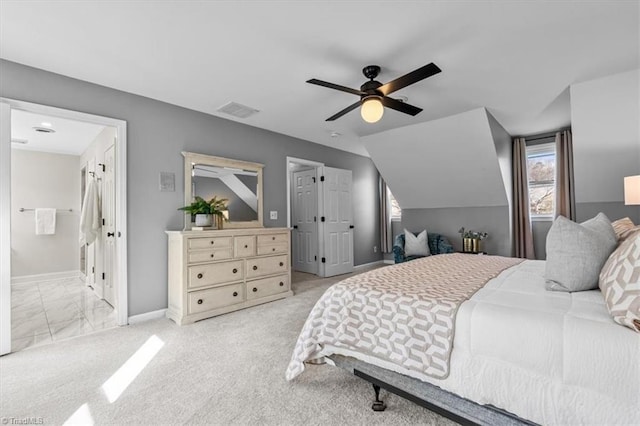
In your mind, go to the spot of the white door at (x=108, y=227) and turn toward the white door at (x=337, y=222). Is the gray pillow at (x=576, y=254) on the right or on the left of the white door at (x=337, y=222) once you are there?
right

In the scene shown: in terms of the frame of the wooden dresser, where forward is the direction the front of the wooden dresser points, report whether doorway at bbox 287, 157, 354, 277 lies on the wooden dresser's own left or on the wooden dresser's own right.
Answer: on the wooden dresser's own left

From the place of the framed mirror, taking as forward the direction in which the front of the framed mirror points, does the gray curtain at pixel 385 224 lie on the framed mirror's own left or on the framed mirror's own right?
on the framed mirror's own left

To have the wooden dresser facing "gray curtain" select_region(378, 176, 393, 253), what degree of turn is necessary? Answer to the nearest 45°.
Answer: approximately 90° to its left

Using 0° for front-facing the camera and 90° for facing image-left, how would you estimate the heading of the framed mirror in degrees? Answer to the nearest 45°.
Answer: approximately 315°

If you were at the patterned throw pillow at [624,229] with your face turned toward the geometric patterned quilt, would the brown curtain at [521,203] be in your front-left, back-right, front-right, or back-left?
back-right

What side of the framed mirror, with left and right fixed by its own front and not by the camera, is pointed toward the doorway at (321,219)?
left

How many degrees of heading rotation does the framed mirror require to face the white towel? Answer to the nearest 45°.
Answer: approximately 180°
